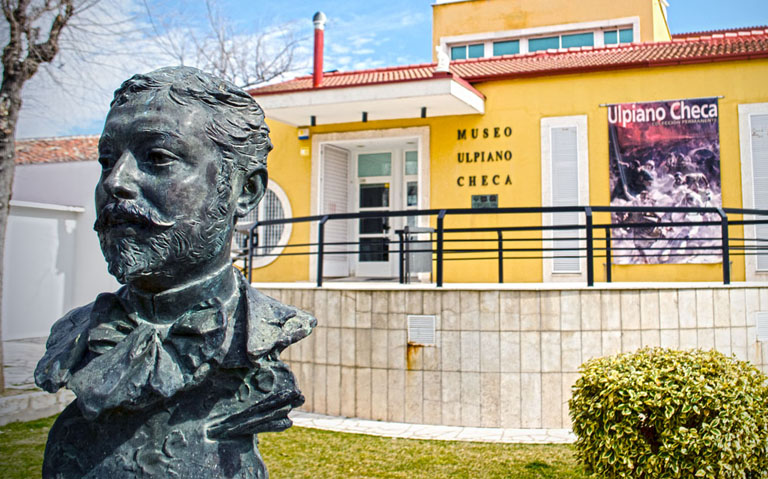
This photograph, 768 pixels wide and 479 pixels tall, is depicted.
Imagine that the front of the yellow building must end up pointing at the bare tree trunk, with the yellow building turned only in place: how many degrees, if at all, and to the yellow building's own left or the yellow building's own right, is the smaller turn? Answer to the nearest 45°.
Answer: approximately 45° to the yellow building's own right

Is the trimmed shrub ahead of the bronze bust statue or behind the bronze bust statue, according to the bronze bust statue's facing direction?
behind

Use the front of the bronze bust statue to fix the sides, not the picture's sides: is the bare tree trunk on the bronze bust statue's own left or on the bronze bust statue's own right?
on the bronze bust statue's own right

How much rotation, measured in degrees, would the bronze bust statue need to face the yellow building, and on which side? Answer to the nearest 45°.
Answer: approximately 180°

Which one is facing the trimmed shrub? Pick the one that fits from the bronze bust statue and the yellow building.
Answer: the yellow building

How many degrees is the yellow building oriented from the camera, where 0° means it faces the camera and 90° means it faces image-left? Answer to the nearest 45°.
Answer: approximately 0°

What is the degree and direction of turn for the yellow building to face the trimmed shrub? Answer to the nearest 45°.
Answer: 0° — it already faces it
